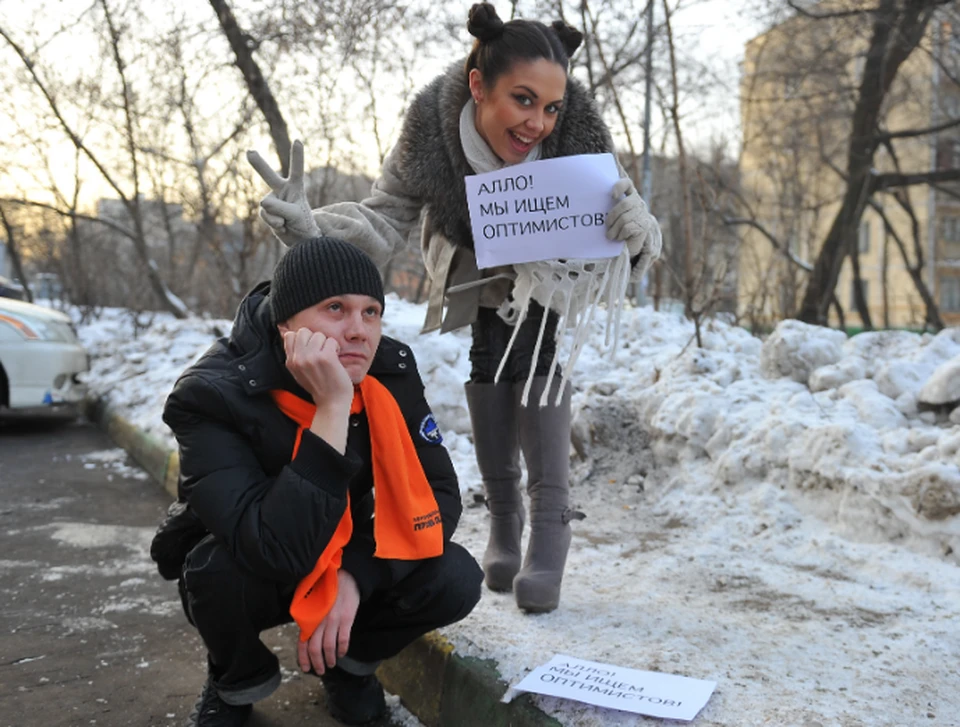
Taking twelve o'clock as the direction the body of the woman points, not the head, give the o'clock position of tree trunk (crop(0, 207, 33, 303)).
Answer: The tree trunk is roughly at 5 o'clock from the woman.

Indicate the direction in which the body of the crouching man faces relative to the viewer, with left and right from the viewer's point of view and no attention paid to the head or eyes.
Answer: facing the viewer and to the right of the viewer

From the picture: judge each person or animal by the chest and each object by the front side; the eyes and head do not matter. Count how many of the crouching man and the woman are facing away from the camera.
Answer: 0

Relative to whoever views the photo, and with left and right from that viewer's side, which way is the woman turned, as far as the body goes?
facing the viewer

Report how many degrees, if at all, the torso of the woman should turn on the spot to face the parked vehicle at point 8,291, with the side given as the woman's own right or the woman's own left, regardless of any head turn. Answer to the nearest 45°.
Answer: approximately 135° to the woman's own right

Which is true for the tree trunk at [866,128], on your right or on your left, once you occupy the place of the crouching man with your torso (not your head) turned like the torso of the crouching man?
on your left

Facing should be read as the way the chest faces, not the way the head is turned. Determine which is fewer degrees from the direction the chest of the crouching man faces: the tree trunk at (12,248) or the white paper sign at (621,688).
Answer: the white paper sign

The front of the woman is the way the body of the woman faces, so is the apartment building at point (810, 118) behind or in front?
behind

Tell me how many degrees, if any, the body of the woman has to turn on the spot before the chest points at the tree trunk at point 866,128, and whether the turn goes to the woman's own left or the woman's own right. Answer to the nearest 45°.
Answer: approximately 135° to the woman's own left
